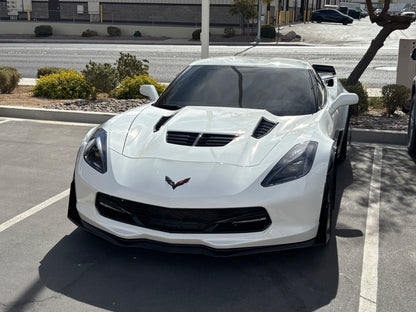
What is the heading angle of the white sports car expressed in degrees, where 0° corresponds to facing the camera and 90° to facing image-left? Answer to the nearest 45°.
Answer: approximately 45°

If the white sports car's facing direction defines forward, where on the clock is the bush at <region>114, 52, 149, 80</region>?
The bush is roughly at 4 o'clock from the white sports car.

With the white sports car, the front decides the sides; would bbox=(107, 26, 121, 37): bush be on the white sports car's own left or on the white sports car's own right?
on the white sports car's own right

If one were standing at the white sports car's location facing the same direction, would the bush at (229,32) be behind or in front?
behind

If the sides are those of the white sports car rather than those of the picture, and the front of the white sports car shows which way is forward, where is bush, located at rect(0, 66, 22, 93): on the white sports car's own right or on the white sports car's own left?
on the white sports car's own right

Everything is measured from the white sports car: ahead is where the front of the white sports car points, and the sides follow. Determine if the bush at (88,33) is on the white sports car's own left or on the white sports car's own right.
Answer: on the white sports car's own right

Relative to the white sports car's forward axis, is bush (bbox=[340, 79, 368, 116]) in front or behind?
behind

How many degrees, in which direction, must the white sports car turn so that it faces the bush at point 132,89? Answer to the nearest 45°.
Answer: approximately 135° to its right

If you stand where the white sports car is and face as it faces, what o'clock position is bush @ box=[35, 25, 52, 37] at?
The bush is roughly at 4 o'clock from the white sports car.
